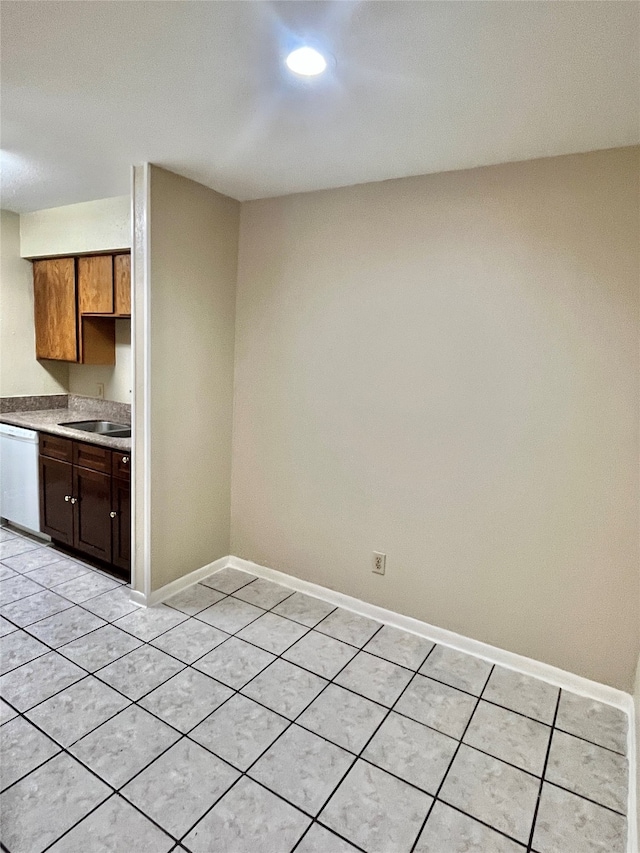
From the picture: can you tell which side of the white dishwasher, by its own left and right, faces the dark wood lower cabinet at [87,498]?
left

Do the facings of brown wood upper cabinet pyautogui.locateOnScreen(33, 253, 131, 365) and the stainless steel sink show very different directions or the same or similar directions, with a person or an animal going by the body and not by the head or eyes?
same or similar directions

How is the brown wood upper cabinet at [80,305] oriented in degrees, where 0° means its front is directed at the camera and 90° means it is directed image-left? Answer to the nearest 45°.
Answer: approximately 45°

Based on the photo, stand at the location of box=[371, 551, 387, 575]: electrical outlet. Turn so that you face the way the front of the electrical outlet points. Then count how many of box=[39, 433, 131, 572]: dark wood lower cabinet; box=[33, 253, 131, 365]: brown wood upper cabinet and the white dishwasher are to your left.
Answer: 0

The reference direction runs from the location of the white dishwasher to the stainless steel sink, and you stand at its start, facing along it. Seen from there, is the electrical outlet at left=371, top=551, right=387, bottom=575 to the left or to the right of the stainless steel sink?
right

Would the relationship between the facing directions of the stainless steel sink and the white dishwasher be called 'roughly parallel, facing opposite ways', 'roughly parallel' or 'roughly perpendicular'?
roughly parallel

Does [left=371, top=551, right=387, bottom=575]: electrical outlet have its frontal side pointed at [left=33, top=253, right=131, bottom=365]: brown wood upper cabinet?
no

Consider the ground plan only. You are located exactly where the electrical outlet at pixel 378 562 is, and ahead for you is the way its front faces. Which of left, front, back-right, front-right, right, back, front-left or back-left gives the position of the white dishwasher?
front-right

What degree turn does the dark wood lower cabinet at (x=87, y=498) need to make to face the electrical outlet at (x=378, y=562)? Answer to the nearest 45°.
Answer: approximately 90° to its left

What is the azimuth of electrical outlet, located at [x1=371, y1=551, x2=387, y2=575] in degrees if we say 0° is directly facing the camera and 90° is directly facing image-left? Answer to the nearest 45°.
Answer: approximately 45°

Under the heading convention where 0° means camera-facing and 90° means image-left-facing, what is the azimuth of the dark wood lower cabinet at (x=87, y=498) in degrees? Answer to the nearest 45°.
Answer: approximately 45°

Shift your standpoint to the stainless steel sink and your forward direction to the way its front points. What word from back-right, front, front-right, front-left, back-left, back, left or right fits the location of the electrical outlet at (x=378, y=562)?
left

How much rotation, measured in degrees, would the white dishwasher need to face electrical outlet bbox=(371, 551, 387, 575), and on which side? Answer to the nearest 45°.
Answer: approximately 90° to its left

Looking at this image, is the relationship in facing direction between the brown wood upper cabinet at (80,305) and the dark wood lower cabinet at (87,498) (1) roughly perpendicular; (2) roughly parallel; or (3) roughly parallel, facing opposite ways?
roughly parallel

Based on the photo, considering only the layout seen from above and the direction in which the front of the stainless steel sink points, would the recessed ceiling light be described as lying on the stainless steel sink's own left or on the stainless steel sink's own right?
on the stainless steel sink's own left

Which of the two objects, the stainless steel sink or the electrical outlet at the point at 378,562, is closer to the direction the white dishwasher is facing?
the electrical outlet

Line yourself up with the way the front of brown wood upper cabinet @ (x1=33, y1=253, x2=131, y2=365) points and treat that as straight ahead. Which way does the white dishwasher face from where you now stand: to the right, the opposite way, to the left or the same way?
the same way

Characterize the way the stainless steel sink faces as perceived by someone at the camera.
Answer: facing the viewer and to the left of the viewer
